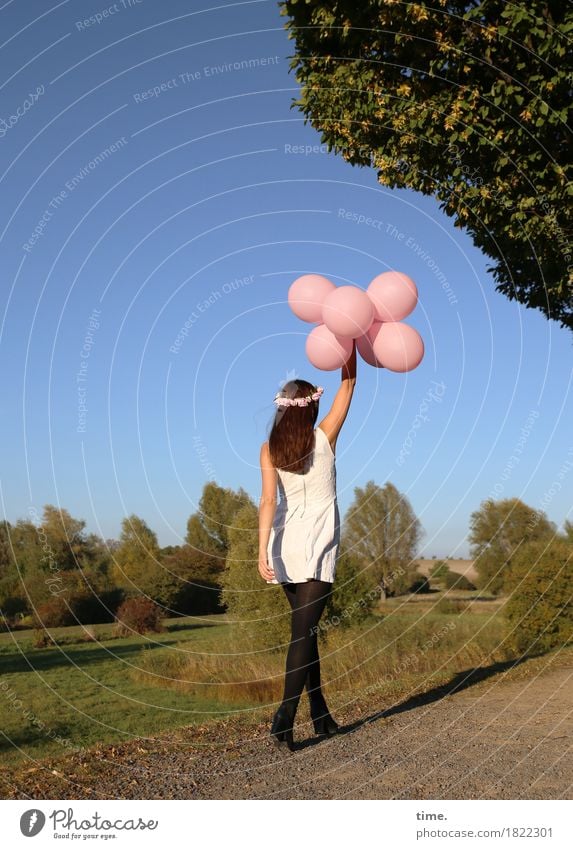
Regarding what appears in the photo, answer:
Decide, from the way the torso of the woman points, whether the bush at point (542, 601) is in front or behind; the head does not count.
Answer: in front

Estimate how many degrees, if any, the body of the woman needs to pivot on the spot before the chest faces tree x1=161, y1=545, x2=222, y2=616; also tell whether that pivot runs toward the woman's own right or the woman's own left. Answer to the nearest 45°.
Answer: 0° — they already face it

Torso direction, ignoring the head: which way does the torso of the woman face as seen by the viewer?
away from the camera

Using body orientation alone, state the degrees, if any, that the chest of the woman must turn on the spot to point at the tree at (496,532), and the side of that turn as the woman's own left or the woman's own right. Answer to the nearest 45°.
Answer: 0° — they already face it

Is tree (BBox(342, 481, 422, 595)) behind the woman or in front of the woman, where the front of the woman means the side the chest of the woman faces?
in front

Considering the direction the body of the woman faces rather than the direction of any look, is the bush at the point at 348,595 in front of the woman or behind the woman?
in front

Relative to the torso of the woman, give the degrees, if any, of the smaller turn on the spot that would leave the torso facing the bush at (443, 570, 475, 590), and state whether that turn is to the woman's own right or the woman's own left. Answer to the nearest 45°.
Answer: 0° — they already face it

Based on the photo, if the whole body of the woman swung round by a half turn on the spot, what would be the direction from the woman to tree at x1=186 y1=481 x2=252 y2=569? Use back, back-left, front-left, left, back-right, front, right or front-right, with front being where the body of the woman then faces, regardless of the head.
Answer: back

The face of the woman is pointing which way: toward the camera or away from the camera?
away from the camera

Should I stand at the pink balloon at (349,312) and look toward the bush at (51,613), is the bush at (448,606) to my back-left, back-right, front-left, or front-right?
front-right

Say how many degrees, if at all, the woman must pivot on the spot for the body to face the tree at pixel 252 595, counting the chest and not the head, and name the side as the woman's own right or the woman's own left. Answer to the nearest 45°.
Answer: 0° — they already face it

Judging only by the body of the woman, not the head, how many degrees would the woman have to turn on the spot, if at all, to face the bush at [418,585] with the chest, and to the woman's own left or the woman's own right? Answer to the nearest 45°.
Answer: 0° — they already face it
